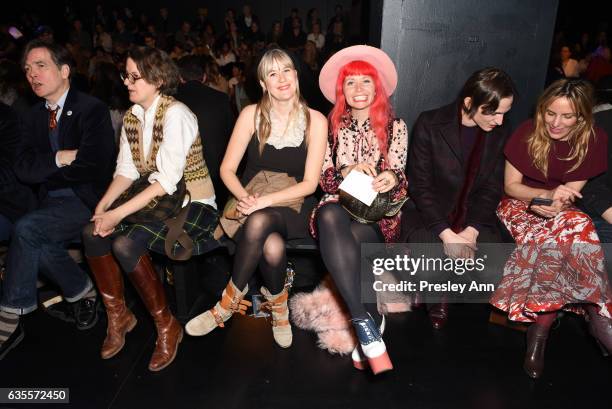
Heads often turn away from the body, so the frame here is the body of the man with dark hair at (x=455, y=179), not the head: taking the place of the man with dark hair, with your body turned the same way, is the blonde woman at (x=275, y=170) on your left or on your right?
on your right

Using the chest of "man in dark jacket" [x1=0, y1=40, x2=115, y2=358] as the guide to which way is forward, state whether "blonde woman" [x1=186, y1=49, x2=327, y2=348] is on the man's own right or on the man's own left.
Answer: on the man's own left

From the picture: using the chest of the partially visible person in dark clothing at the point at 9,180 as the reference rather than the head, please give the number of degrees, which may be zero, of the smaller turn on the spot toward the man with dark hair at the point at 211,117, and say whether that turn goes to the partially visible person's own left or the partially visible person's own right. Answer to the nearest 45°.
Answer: approximately 90° to the partially visible person's own left
